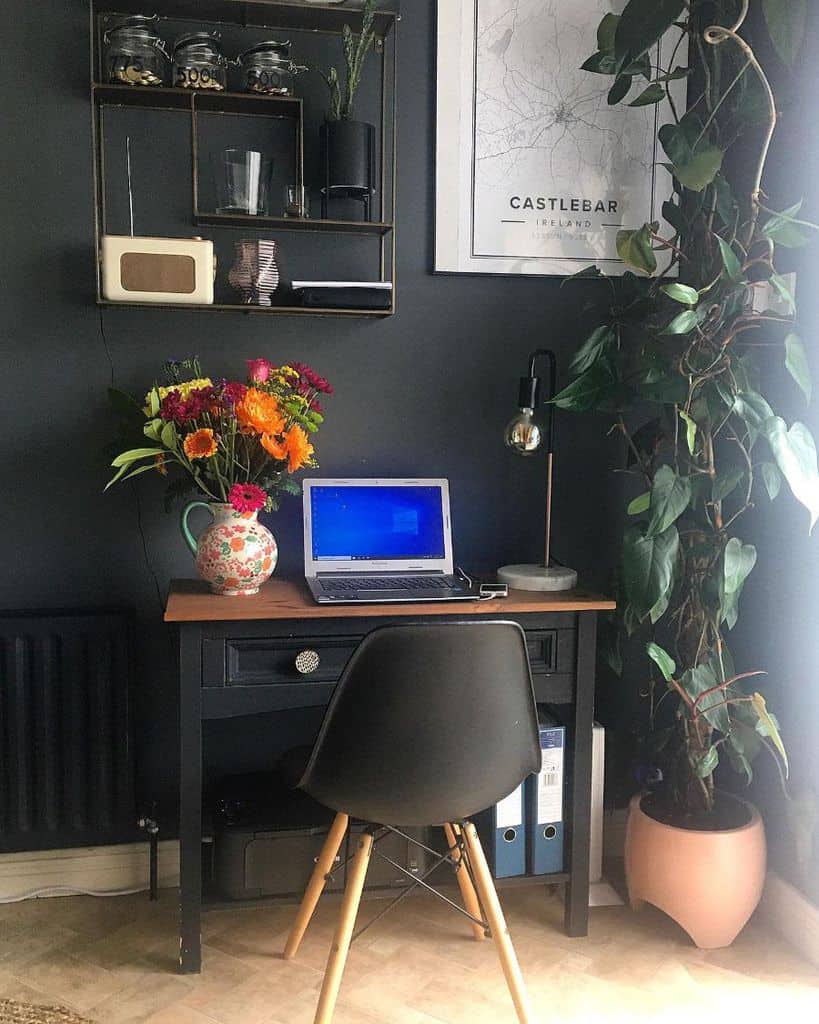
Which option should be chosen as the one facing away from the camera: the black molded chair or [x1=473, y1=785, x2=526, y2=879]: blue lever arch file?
the black molded chair

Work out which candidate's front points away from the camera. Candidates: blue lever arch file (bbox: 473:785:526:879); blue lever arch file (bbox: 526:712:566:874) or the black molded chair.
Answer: the black molded chair

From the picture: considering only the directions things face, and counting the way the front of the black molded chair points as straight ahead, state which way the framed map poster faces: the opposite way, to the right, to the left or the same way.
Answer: the opposite way

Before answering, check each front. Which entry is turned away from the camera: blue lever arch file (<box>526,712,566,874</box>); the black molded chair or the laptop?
the black molded chair

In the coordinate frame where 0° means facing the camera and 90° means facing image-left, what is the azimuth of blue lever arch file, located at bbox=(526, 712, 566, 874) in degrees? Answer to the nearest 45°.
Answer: approximately 0°

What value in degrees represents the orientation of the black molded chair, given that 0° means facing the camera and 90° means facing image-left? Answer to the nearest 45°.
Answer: approximately 180°
